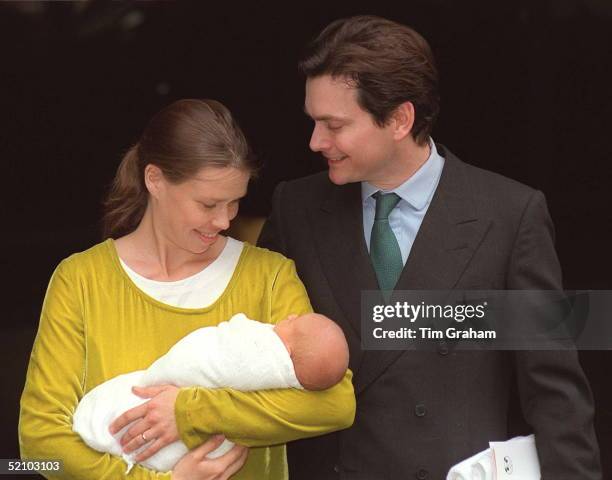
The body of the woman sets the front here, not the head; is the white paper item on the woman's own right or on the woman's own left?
on the woman's own left

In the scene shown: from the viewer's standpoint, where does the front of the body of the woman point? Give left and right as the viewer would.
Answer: facing the viewer

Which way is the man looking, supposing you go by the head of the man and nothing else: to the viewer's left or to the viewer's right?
to the viewer's left

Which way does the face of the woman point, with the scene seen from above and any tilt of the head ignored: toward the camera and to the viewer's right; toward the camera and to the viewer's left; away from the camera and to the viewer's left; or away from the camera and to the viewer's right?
toward the camera and to the viewer's right

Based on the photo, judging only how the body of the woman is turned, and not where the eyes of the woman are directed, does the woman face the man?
no
